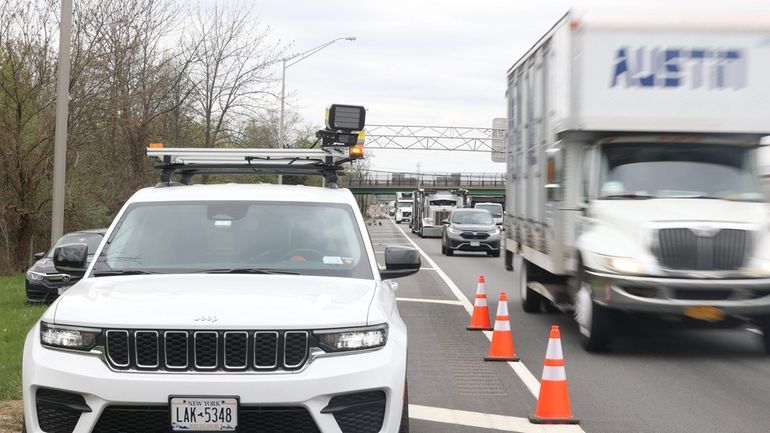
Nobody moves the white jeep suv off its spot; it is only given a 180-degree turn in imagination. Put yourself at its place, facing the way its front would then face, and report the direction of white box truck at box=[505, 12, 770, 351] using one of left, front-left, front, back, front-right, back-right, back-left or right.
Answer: front-right

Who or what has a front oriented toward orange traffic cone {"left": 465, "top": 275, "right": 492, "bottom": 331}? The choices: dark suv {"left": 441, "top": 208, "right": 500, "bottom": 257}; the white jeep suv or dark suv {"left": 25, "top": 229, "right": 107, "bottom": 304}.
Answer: dark suv {"left": 441, "top": 208, "right": 500, "bottom": 257}

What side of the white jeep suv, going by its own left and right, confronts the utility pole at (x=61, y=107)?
back

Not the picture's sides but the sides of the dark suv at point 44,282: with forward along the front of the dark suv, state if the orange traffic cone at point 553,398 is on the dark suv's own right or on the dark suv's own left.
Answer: on the dark suv's own left

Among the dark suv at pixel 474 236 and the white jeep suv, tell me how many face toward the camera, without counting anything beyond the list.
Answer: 2

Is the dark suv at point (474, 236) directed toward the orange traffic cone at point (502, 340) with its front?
yes

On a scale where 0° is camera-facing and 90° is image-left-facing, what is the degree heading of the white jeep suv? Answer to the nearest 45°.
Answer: approximately 0°

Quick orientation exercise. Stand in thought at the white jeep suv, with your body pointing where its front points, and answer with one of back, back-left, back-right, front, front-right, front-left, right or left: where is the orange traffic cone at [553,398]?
back-left

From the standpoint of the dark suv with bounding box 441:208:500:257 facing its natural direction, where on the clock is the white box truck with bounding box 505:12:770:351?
The white box truck is roughly at 12 o'clock from the dark suv.

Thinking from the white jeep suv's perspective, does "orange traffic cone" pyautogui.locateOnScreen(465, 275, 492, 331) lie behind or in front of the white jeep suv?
behind

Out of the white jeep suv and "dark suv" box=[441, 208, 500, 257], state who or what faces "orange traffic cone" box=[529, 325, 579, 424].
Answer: the dark suv

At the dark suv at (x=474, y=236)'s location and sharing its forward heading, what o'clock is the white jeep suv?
The white jeep suv is roughly at 12 o'clock from the dark suv.
